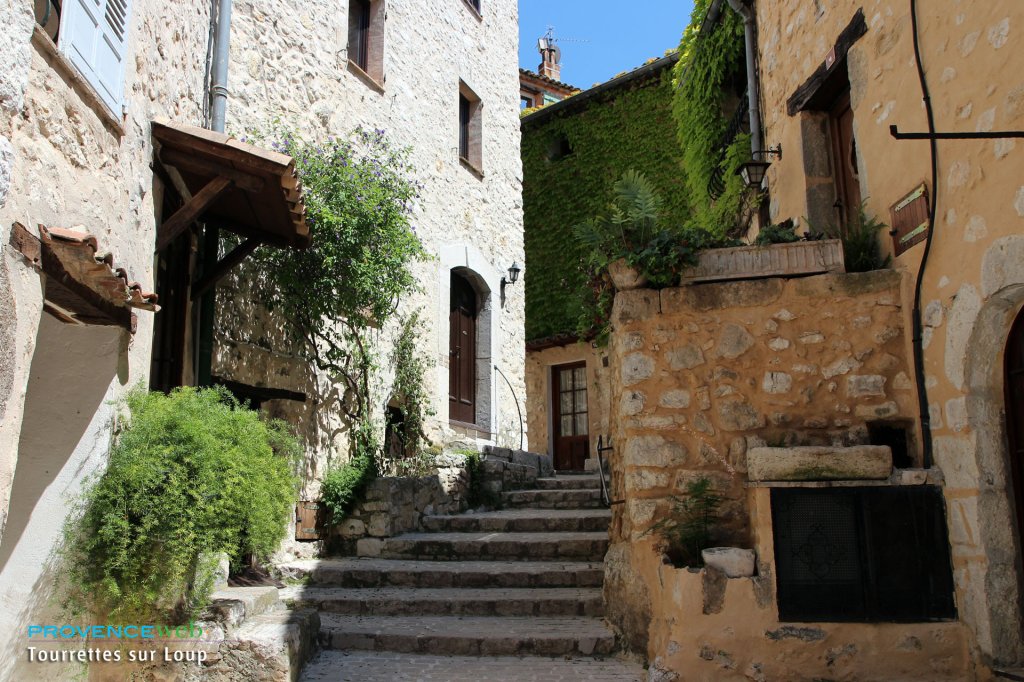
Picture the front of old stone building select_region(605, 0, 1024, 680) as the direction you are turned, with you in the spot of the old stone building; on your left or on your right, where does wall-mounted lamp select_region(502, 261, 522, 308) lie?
on your right

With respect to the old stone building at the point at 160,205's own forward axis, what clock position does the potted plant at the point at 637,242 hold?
The potted plant is roughly at 11 o'clock from the old stone building.

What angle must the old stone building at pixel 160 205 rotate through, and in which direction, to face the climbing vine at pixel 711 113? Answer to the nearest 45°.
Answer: approximately 90° to its left

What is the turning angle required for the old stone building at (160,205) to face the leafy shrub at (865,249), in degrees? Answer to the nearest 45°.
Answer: approximately 45° to its left

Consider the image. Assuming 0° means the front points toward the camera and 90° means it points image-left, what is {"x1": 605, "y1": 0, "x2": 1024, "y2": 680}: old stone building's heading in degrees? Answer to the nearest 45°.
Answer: approximately 45°

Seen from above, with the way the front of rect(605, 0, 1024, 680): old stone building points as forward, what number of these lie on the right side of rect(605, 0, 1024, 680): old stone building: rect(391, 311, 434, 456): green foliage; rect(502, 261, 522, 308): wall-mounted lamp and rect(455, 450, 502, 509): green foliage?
3

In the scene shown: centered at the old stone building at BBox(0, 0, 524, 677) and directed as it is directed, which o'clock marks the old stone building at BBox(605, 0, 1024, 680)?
the old stone building at BBox(605, 0, 1024, 680) is roughly at 11 o'clock from the old stone building at BBox(0, 0, 524, 677).

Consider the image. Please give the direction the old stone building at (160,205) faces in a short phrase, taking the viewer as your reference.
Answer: facing the viewer and to the right of the viewer

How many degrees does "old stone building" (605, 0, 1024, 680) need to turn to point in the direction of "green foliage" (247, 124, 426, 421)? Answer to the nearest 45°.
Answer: approximately 45° to its right

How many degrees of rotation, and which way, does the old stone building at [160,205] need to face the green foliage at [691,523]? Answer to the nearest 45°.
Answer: approximately 45° to its left

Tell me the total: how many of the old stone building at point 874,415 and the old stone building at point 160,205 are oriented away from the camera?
0
